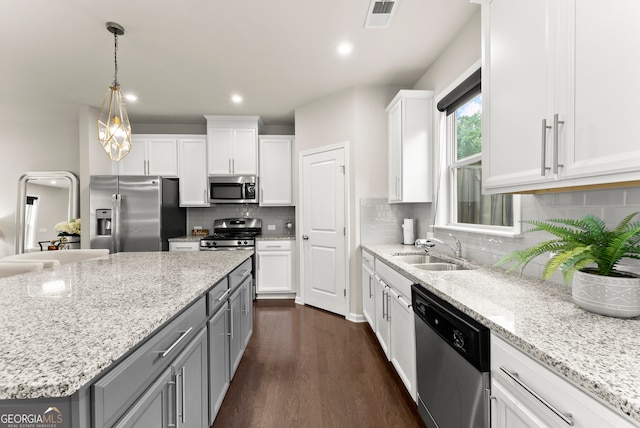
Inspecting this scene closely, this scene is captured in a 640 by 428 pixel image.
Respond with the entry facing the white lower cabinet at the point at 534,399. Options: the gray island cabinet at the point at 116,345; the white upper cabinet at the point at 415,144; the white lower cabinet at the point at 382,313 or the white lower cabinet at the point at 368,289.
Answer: the gray island cabinet

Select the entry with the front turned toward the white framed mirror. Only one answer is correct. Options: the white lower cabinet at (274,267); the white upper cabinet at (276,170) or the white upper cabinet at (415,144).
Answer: the white upper cabinet at (415,144)

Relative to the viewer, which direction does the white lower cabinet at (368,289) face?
to the viewer's left

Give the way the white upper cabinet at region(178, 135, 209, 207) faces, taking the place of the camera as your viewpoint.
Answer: facing the viewer

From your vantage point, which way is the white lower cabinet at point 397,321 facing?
to the viewer's left

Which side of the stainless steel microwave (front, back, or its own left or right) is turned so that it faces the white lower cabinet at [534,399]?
front

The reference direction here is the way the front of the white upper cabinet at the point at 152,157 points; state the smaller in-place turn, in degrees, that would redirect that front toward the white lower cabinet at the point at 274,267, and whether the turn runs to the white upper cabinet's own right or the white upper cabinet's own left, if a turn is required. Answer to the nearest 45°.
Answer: approximately 45° to the white upper cabinet's own left

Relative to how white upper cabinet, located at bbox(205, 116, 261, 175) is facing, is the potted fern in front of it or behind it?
in front

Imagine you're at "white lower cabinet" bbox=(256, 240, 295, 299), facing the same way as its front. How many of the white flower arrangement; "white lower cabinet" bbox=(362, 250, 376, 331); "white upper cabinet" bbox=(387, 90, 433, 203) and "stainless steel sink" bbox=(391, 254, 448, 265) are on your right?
1

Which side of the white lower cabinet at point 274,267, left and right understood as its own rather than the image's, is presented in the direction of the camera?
front

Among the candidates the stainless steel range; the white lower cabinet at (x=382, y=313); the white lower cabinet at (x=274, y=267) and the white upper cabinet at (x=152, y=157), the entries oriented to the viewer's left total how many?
1

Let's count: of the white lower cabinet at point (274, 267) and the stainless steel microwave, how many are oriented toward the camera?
2
